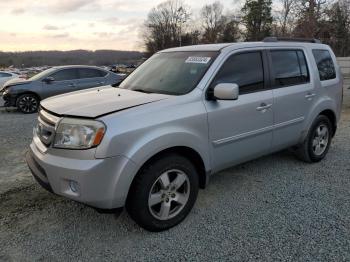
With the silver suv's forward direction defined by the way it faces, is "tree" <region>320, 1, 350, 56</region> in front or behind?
behind

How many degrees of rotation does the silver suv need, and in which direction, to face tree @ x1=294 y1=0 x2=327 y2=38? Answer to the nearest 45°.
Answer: approximately 135° to its right

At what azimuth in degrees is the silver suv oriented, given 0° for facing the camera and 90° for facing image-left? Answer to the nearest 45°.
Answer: approximately 45°

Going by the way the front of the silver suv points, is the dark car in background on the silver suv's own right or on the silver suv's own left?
on the silver suv's own right

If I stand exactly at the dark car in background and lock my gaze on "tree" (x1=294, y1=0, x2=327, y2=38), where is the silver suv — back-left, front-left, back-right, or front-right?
back-right
